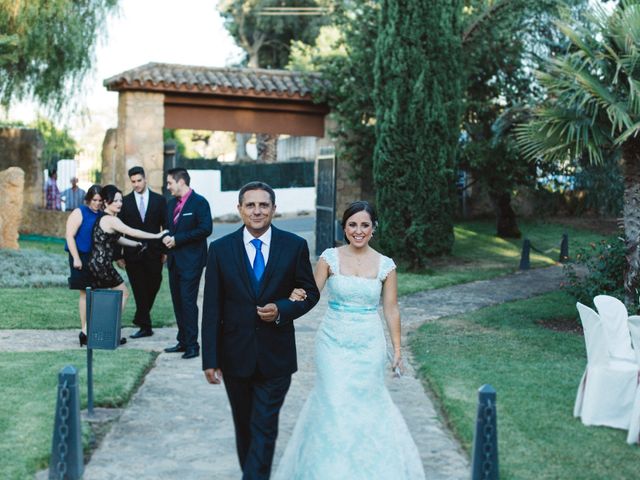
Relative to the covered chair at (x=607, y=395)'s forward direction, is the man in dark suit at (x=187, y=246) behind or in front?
behind

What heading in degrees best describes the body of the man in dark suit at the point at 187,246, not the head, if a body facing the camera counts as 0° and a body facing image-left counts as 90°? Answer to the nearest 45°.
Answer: approximately 45°

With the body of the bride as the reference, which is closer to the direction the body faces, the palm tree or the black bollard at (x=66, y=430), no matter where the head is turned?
the black bollard

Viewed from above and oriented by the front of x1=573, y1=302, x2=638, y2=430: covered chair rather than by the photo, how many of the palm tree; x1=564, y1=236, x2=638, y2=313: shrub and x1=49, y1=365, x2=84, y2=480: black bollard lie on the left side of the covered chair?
2

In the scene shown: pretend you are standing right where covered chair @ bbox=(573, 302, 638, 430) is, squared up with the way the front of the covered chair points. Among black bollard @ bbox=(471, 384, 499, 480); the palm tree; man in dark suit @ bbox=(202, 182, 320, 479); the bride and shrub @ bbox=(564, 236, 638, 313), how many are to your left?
2

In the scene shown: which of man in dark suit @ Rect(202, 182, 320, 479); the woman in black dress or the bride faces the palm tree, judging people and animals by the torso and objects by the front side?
the woman in black dress

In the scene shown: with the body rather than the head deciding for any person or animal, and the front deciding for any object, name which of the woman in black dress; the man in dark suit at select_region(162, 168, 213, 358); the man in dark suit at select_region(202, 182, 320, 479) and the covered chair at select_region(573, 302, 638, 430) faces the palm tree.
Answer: the woman in black dress

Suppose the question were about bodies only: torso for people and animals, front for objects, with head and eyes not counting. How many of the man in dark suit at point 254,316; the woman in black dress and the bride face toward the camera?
2

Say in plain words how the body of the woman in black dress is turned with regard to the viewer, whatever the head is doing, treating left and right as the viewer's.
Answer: facing to the right of the viewer

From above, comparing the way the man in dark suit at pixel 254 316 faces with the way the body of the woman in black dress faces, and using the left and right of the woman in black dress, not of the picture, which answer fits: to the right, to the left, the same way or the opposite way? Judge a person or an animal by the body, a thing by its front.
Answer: to the right

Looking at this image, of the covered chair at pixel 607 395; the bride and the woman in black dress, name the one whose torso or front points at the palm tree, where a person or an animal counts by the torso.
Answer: the woman in black dress

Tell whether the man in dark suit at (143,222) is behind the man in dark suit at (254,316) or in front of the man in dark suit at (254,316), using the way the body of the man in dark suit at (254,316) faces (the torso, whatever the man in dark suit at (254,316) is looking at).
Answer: behind
